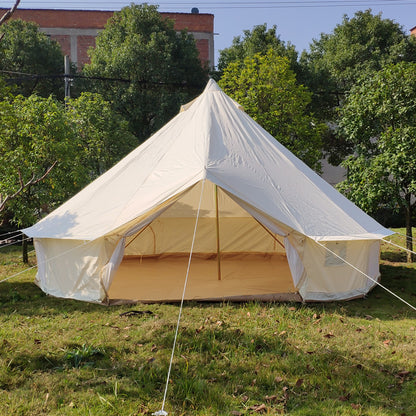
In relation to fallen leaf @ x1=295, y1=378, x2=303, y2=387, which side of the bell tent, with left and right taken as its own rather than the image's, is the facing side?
front

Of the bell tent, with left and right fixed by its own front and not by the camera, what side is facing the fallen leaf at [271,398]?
front

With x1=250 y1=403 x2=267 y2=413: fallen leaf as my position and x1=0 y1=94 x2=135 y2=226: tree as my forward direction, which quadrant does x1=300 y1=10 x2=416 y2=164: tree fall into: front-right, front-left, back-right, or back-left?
front-right

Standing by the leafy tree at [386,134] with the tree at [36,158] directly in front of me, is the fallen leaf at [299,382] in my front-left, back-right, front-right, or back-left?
front-left

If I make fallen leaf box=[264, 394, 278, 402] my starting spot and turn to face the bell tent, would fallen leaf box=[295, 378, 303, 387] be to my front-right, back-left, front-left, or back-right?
front-right

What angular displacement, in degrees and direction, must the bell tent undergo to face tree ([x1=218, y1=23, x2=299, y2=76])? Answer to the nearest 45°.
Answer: approximately 180°

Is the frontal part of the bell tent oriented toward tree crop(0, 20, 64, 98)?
no

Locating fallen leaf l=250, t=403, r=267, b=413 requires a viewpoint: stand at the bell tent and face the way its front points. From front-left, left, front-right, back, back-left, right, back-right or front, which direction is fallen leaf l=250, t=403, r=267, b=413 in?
front

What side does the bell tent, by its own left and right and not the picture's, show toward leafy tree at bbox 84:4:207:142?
back

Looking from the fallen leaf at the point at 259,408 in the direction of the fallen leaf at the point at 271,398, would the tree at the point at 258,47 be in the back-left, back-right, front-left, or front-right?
front-left

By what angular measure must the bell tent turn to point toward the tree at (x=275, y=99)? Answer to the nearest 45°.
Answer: approximately 180°

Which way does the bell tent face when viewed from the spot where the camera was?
facing the viewer

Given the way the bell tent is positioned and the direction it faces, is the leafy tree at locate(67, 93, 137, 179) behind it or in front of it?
behind

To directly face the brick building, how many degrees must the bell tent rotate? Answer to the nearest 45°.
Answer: approximately 180°
